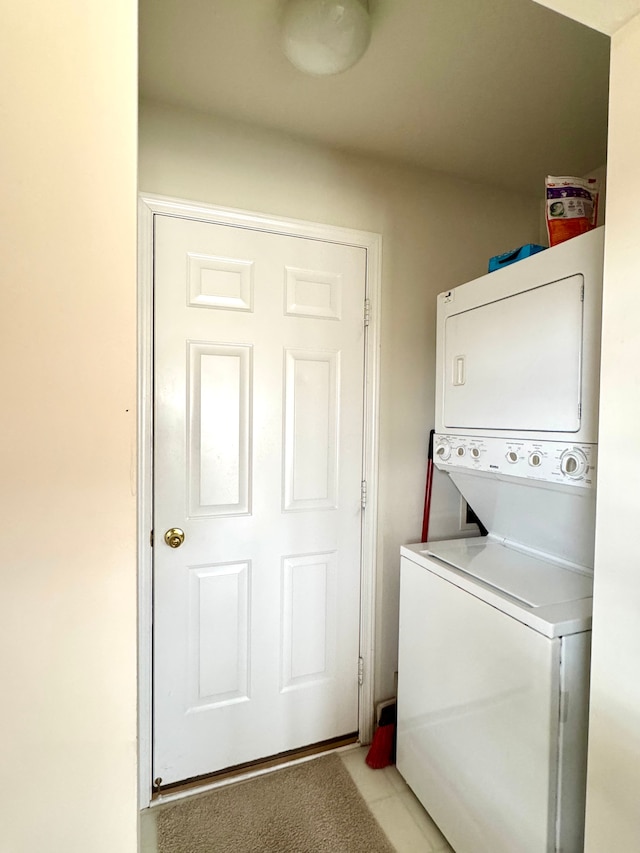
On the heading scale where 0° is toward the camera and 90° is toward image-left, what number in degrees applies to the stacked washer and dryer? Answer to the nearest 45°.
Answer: approximately 45°

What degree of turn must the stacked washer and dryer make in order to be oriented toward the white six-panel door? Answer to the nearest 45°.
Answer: approximately 45° to its right
